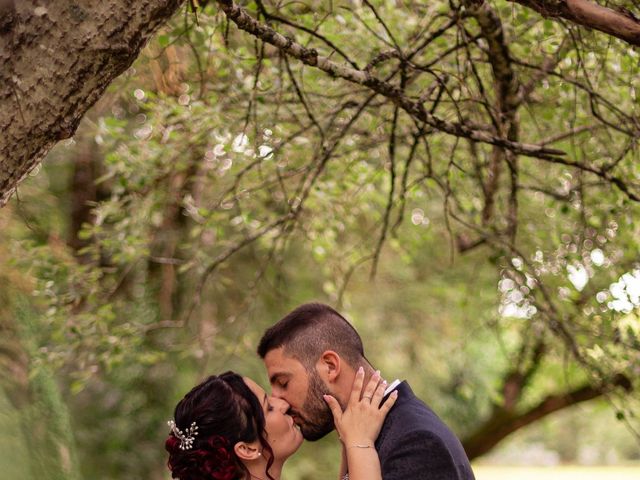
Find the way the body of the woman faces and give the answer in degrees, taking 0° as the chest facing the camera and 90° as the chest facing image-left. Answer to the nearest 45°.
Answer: approximately 270°

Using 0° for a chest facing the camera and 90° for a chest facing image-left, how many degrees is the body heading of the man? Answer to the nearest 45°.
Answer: approximately 90°

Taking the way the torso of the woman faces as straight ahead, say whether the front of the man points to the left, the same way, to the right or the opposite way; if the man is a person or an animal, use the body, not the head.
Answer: the opposite way

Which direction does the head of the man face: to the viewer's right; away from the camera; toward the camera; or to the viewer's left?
to the viewer's left

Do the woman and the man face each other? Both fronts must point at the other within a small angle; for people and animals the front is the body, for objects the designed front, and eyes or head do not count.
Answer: yes

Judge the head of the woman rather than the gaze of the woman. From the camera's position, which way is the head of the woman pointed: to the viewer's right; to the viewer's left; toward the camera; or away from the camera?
to the viewer's right
